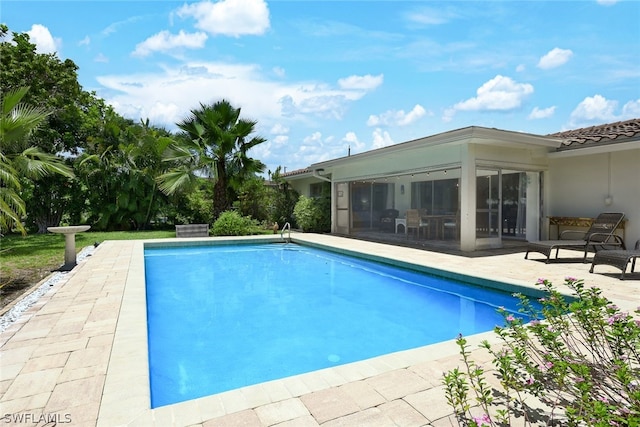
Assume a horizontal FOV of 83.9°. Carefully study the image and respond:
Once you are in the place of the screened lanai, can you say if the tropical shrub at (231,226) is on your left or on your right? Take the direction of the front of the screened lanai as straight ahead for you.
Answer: on your right

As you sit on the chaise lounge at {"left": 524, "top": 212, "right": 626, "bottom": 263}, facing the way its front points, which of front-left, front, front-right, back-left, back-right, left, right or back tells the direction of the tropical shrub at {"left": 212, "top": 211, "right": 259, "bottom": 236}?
front-right

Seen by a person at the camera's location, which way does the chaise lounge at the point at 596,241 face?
facing the viewer and to the left of the viewer

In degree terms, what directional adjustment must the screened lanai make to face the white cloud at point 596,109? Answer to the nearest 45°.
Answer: approximately 180°

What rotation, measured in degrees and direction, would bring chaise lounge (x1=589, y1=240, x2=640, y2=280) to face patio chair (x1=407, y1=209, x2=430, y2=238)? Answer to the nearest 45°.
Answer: approximately 90° to its right

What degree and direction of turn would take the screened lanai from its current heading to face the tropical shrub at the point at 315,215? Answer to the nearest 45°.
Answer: approximately 90° to its right

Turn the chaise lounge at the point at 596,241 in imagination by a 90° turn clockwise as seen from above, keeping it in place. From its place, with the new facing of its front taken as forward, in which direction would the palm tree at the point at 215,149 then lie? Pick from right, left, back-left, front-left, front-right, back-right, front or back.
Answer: front-left

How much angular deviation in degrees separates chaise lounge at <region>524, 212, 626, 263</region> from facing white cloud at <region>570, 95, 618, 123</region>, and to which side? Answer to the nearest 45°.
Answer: approximately 135° to its right

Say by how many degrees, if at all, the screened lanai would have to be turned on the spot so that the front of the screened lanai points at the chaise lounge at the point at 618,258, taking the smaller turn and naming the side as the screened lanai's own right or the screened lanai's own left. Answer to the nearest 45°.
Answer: approximately 90° to the screened lanai's own left

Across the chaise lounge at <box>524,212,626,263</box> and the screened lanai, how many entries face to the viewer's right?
0
